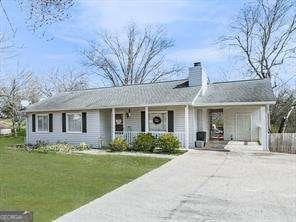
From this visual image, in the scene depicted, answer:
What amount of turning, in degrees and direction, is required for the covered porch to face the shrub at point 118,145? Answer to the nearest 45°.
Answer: approximately 90° to its right

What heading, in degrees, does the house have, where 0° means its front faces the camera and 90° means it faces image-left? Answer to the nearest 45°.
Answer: approximately 0°

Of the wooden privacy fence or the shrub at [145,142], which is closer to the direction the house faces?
the shrub

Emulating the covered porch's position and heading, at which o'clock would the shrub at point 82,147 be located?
The shrub is roughly at 3 o'clock from the covered porch.

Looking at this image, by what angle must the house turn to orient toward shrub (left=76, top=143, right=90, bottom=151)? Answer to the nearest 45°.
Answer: approximately 90° to its right

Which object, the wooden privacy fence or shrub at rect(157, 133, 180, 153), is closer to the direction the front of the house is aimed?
the shrub

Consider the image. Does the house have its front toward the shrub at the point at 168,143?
yes
